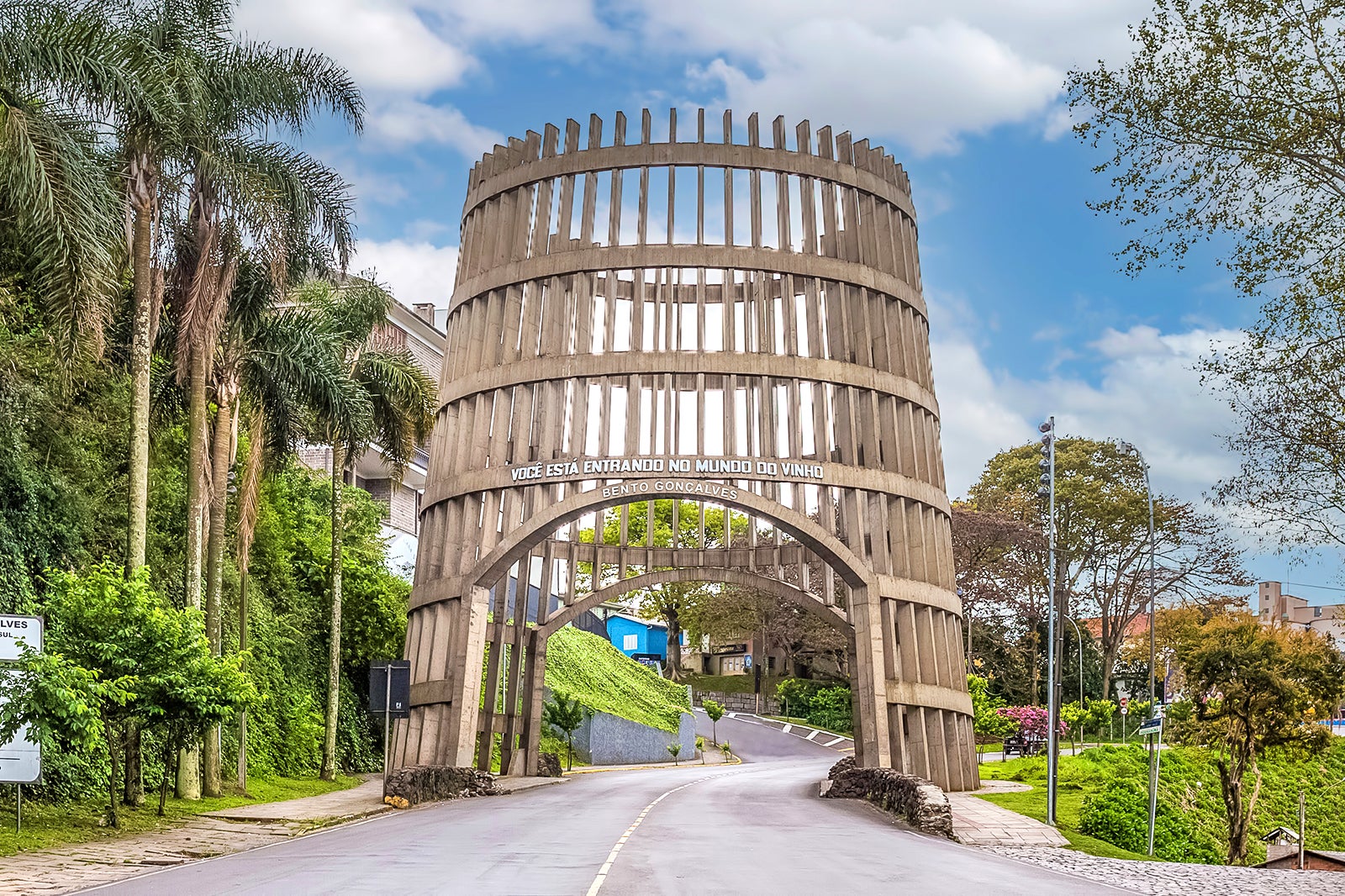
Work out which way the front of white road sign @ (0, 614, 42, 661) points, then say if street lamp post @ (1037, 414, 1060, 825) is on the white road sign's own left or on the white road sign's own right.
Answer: on the white road sign's own left

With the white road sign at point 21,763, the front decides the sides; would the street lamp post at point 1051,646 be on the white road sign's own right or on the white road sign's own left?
on the white road sign's own left

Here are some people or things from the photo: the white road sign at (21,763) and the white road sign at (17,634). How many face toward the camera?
2

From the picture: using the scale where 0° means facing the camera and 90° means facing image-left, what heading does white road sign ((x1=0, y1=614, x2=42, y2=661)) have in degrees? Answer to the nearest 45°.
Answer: approximately 0°

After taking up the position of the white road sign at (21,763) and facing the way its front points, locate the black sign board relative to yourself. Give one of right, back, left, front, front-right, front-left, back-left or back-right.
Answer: back-left

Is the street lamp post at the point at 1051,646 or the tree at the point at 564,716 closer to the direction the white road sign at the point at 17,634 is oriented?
the street lamp post
